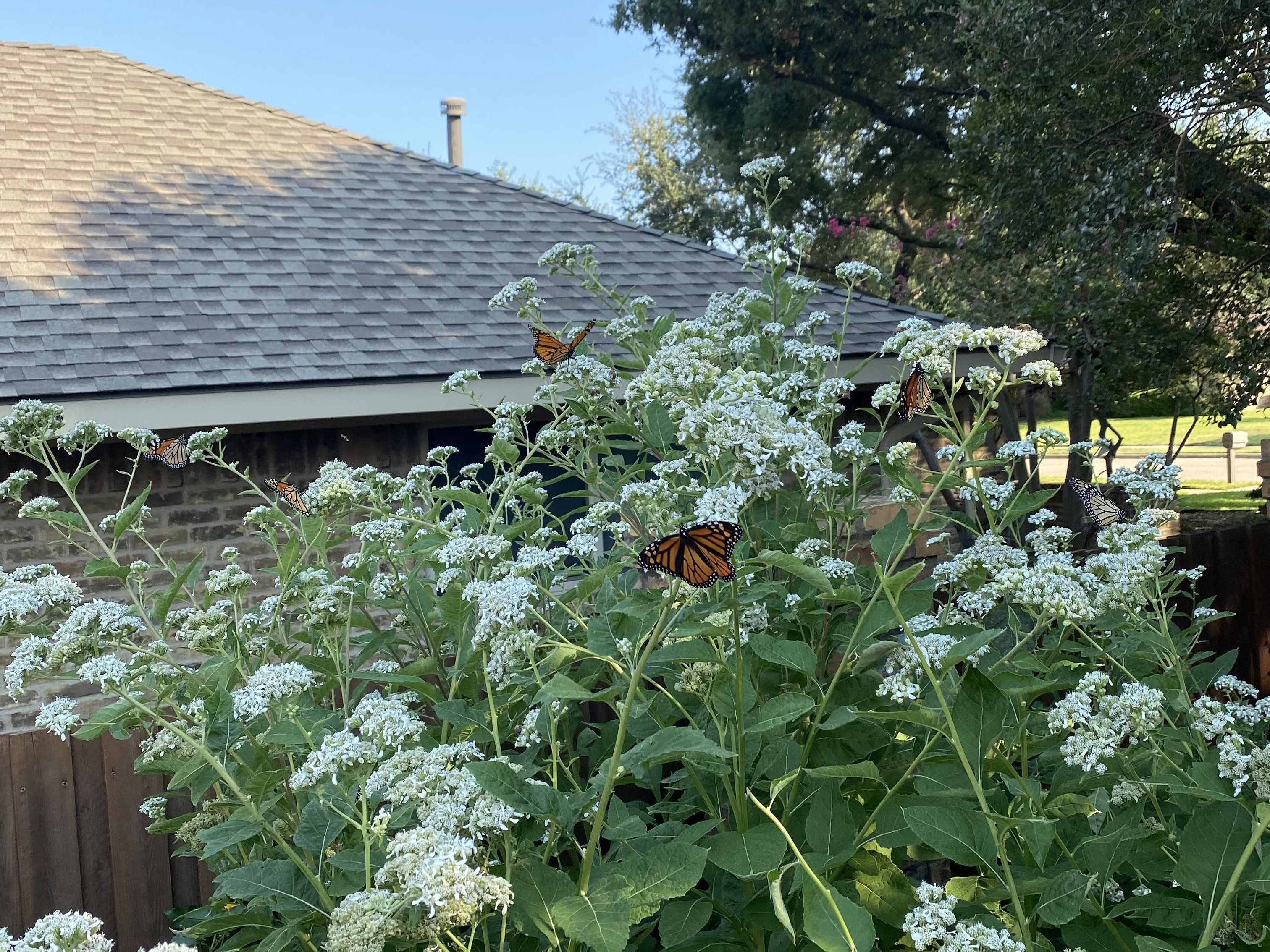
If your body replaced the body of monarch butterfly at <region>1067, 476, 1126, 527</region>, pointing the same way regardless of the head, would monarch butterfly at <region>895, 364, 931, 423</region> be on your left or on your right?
on your right
